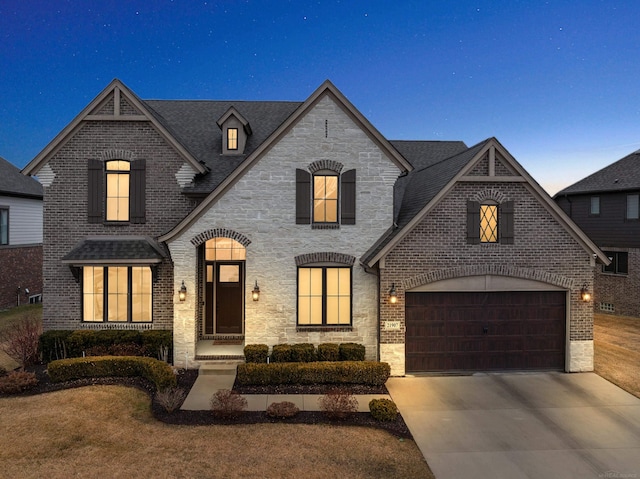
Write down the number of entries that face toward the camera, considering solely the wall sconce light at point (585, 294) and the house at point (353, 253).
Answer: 2

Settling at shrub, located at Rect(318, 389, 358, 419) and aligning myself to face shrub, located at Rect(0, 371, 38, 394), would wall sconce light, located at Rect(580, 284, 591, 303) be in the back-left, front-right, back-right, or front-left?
back-right

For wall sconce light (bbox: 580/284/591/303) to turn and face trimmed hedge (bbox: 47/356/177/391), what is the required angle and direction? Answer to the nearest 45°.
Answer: approximately 45° to its right

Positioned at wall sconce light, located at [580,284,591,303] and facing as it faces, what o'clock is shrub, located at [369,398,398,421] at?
The shrub is roughly at 1 o'clock from the wall sconce light.

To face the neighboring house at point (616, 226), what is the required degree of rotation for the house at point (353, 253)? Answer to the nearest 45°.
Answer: approximately 135° to its left

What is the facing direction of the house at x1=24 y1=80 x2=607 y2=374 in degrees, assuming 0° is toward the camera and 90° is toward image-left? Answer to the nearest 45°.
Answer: approximately 0°

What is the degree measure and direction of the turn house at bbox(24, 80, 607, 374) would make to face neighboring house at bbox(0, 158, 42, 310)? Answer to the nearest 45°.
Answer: approximately 135° to its right

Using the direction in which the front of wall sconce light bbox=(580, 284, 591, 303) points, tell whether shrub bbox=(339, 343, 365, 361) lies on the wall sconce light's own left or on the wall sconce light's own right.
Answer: on the wall sconce light's own right

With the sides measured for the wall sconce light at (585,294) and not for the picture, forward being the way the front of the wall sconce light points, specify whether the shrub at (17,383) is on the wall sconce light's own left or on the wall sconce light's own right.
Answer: on the wall sconce light's own right

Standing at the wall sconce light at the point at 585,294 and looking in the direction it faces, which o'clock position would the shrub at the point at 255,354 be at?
The shrub is roughly at 2 o'clock from the wall sconce light.
